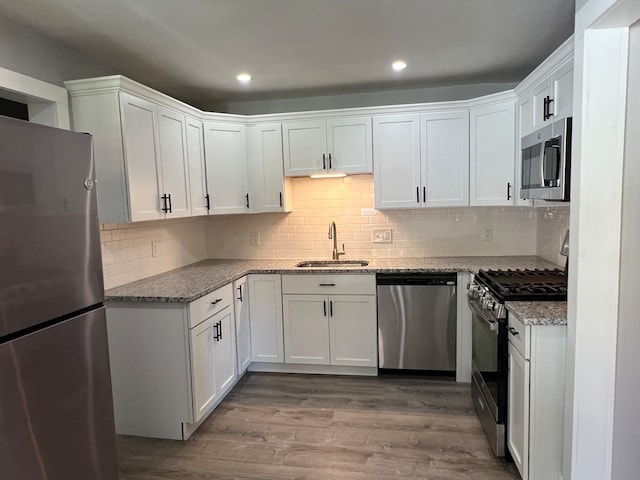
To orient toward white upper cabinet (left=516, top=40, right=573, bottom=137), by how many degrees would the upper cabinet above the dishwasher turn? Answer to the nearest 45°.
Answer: approximately 45° to its left

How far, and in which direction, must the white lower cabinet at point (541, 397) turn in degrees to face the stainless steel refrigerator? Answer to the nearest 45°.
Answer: approximately 45° to its left

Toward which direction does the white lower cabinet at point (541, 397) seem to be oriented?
to the viewer's left

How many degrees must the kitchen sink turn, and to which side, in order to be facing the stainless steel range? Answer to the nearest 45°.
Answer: approximately 45° to its left

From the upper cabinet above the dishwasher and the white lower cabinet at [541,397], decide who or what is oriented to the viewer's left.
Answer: the white lower cabinet

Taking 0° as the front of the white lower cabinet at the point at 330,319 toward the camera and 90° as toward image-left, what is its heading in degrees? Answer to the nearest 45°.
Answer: approximately 0°

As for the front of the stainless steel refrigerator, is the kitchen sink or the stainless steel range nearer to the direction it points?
the stainless steel range
